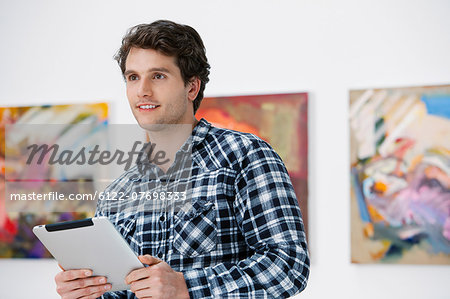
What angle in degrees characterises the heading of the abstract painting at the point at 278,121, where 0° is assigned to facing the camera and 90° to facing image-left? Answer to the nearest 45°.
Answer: approximately 0°

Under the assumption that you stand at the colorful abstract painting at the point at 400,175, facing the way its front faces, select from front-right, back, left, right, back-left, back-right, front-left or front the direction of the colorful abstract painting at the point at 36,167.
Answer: right

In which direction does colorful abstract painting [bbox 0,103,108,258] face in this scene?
toward the camera

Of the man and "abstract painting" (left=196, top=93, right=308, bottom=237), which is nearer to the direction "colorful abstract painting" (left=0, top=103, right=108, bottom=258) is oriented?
the man

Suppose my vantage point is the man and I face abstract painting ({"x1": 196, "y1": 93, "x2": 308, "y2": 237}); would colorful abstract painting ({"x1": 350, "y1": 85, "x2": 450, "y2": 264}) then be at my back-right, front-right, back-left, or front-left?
front-right

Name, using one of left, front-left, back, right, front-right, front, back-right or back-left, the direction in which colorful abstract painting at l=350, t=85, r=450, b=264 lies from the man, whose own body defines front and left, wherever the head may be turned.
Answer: back

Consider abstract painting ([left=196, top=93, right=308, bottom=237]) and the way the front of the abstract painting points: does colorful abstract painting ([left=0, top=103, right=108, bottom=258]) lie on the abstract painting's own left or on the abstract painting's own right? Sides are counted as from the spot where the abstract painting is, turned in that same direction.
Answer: on the abstract painting's own right

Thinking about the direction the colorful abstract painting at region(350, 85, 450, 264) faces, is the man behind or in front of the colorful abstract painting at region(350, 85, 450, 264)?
in front

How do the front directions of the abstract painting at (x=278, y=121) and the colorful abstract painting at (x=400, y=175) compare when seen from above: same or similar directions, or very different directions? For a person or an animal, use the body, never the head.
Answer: same or similar directions

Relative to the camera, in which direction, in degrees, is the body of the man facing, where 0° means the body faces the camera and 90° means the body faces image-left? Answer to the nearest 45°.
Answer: approximately 45°

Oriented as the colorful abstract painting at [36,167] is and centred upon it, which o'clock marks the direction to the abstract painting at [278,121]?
The abstract painting is roughly at 10 o'clock from the colorful abstract painting.

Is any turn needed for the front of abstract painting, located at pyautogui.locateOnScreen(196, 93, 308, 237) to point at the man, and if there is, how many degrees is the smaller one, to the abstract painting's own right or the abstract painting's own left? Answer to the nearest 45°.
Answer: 0° — it already faces them

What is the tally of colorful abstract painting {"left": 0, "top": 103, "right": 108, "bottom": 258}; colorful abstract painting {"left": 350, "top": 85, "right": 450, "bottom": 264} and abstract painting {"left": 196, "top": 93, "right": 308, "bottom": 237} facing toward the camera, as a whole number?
3

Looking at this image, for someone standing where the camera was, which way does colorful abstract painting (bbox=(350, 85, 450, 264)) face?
facing the viewer

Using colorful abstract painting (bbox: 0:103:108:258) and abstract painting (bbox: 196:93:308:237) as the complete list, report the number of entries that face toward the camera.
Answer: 2
